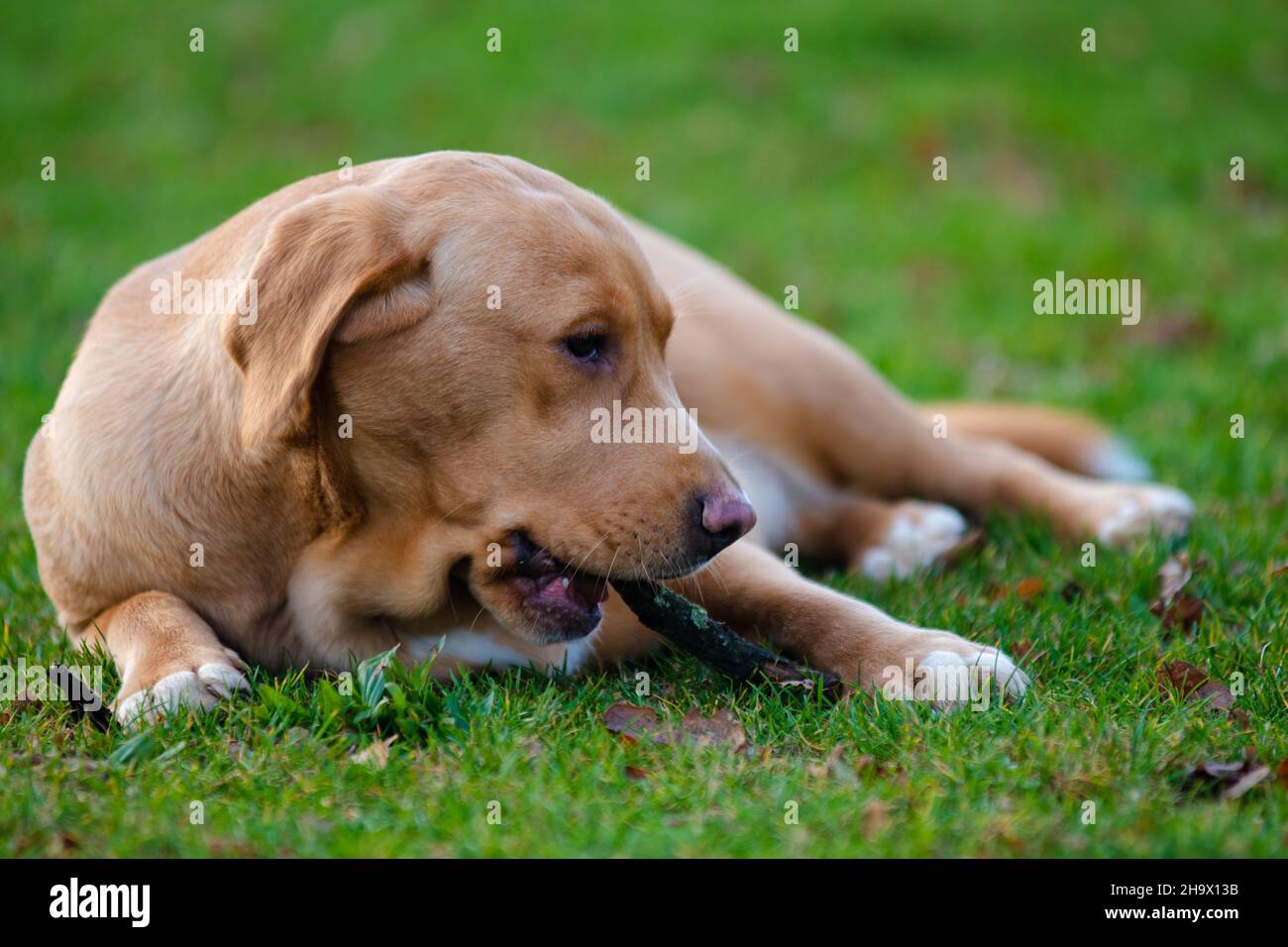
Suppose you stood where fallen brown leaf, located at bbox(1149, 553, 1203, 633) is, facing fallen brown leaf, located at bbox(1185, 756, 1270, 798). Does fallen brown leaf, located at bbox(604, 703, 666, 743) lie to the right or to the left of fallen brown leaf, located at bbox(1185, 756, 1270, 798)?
right

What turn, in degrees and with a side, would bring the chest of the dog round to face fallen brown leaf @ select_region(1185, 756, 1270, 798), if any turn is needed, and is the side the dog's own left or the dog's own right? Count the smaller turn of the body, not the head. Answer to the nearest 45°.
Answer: approximately 135° to the dog's own left

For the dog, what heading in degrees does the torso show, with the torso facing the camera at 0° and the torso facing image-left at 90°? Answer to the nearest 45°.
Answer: approximately 45°
